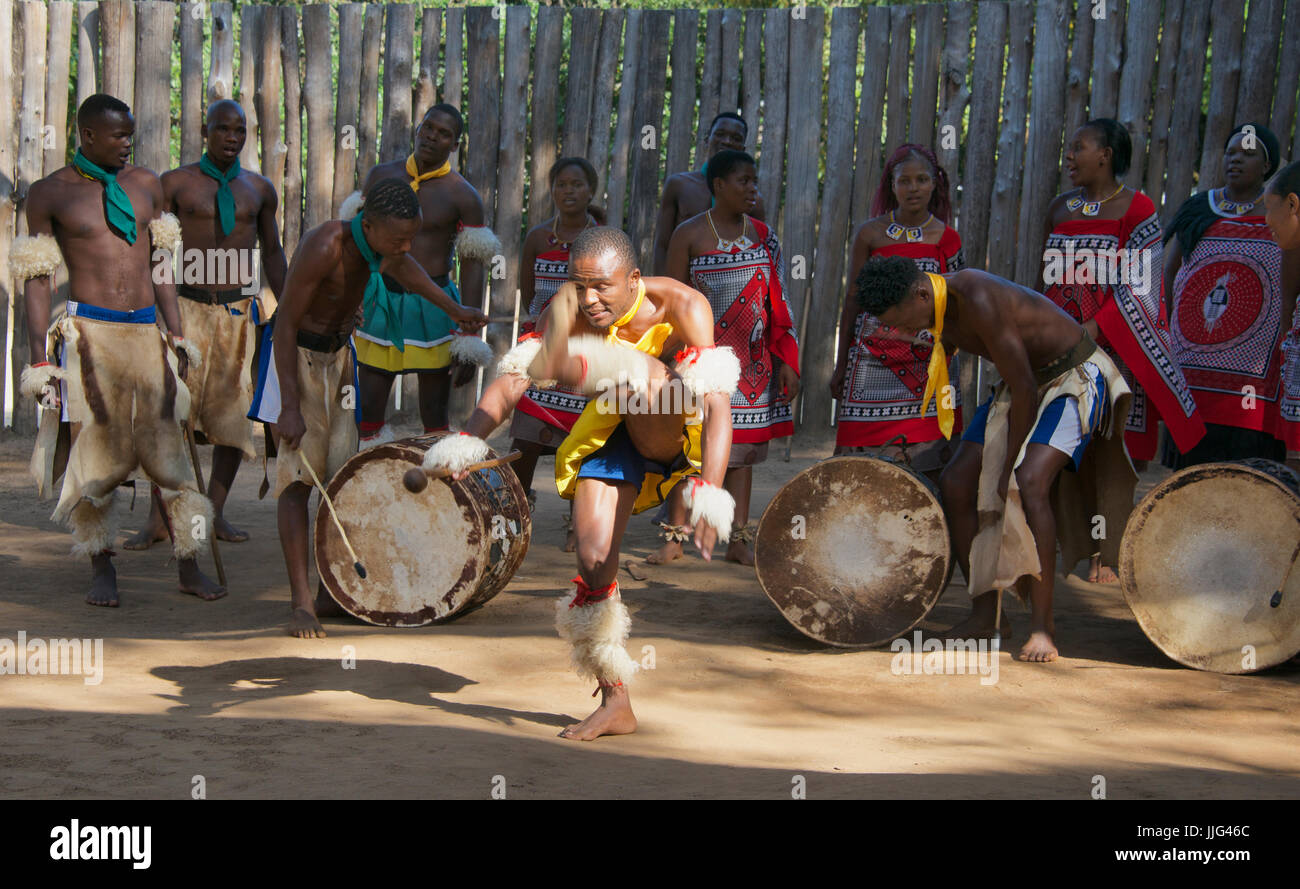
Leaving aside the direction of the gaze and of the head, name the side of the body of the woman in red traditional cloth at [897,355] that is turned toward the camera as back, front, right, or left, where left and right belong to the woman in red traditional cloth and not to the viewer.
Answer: front

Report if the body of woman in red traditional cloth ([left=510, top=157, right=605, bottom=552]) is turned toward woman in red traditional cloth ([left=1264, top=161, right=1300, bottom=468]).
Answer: no

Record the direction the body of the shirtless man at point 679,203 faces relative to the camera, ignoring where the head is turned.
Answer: toward the camera

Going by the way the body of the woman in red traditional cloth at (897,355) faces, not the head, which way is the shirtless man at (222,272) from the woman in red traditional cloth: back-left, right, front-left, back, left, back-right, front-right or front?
right

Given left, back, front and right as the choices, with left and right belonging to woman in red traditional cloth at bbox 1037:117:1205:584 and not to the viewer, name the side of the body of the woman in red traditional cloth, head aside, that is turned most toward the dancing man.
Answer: front

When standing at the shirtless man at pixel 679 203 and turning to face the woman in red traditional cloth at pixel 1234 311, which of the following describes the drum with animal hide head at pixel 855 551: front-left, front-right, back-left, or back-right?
front-right

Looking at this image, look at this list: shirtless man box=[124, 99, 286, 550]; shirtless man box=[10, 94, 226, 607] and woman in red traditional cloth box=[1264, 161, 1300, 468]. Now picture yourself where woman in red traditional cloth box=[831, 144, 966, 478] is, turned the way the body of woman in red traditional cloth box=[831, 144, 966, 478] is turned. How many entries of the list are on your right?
2

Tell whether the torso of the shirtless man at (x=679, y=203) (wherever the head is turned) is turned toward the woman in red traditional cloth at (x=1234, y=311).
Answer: no

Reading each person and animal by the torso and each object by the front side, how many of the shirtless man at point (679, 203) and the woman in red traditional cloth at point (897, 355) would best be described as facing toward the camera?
2

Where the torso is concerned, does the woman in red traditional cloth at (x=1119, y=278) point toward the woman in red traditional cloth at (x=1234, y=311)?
no

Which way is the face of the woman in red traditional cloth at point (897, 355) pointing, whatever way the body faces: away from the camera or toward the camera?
toward the camera

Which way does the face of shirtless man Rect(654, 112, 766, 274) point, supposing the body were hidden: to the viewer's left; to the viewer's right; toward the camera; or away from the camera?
toward the camera

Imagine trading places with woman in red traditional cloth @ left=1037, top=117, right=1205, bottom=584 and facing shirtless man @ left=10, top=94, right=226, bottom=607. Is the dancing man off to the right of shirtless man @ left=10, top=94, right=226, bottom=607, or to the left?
left

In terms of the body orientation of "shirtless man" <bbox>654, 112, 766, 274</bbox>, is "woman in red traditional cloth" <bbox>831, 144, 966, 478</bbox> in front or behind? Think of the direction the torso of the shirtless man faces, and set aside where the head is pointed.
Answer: in front

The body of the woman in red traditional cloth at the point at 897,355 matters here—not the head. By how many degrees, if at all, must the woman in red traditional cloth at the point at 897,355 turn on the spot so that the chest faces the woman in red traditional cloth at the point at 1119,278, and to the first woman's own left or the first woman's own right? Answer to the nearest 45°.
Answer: approximately 90° to the first woman's own left

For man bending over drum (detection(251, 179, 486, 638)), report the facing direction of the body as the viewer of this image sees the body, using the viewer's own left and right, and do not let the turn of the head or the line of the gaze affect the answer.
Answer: facing the viewer and to the right of the viewer

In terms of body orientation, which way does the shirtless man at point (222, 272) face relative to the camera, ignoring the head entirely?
toward the camera

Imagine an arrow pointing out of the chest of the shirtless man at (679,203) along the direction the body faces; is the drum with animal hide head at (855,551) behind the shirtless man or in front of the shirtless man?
in front

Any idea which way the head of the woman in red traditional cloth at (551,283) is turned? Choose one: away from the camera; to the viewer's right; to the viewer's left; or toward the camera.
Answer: toward the camera

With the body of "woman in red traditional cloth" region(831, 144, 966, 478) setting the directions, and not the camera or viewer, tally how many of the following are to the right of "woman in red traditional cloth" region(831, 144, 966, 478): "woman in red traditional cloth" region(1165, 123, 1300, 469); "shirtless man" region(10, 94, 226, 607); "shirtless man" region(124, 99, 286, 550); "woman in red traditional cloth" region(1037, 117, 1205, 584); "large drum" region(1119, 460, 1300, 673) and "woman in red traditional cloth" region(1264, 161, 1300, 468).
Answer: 2
